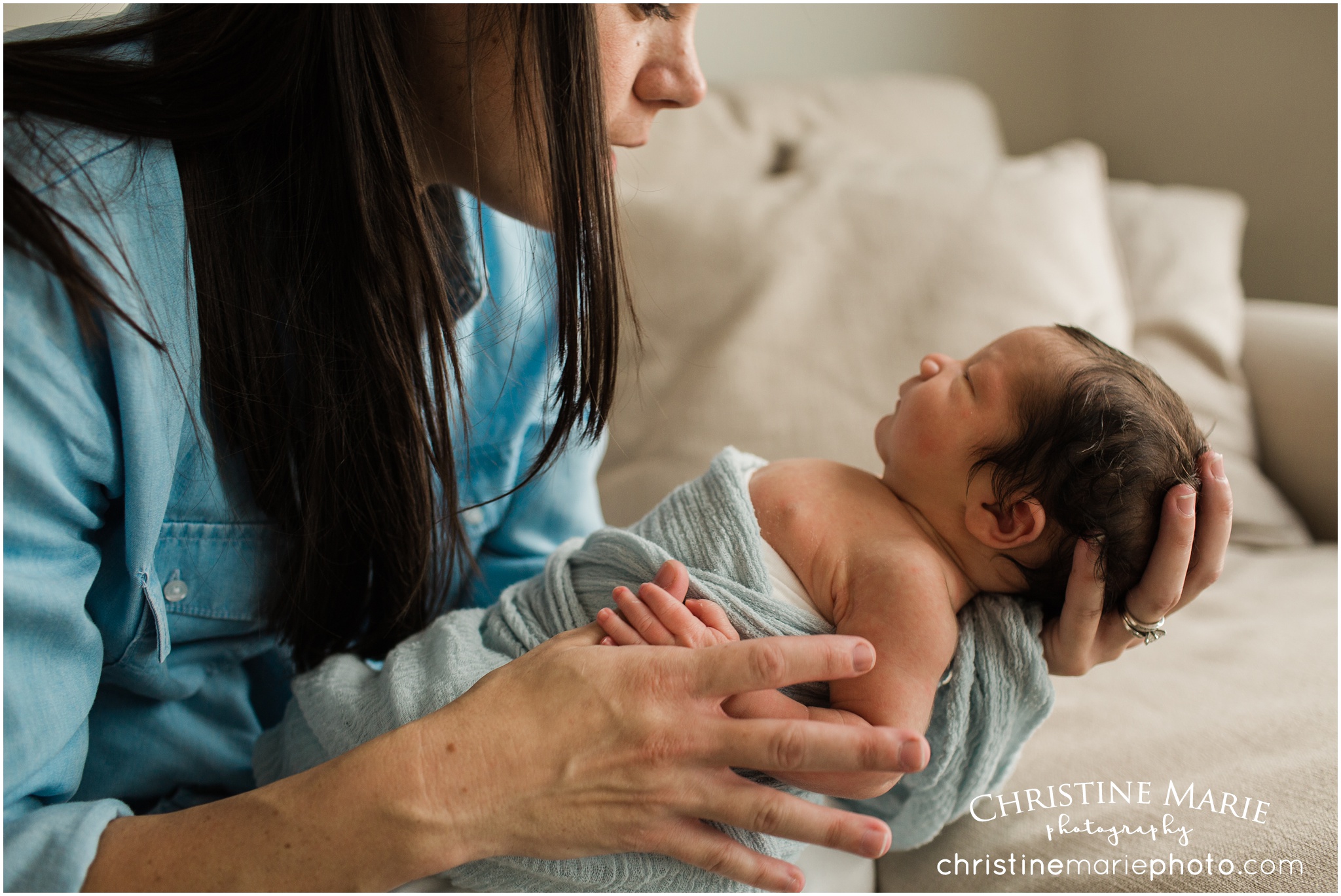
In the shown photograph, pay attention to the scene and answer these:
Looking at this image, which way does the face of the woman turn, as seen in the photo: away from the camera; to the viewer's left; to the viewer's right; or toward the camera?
to the viewer's right

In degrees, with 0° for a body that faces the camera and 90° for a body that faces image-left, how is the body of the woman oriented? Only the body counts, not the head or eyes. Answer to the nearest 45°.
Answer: approximately 315°

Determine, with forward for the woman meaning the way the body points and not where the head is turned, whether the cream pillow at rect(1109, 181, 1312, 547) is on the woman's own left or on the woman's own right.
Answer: on the woman's own left

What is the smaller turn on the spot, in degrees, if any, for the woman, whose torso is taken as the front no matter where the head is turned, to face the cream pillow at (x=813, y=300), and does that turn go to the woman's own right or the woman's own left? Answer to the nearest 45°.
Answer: approximately 90° to the woman's own left
